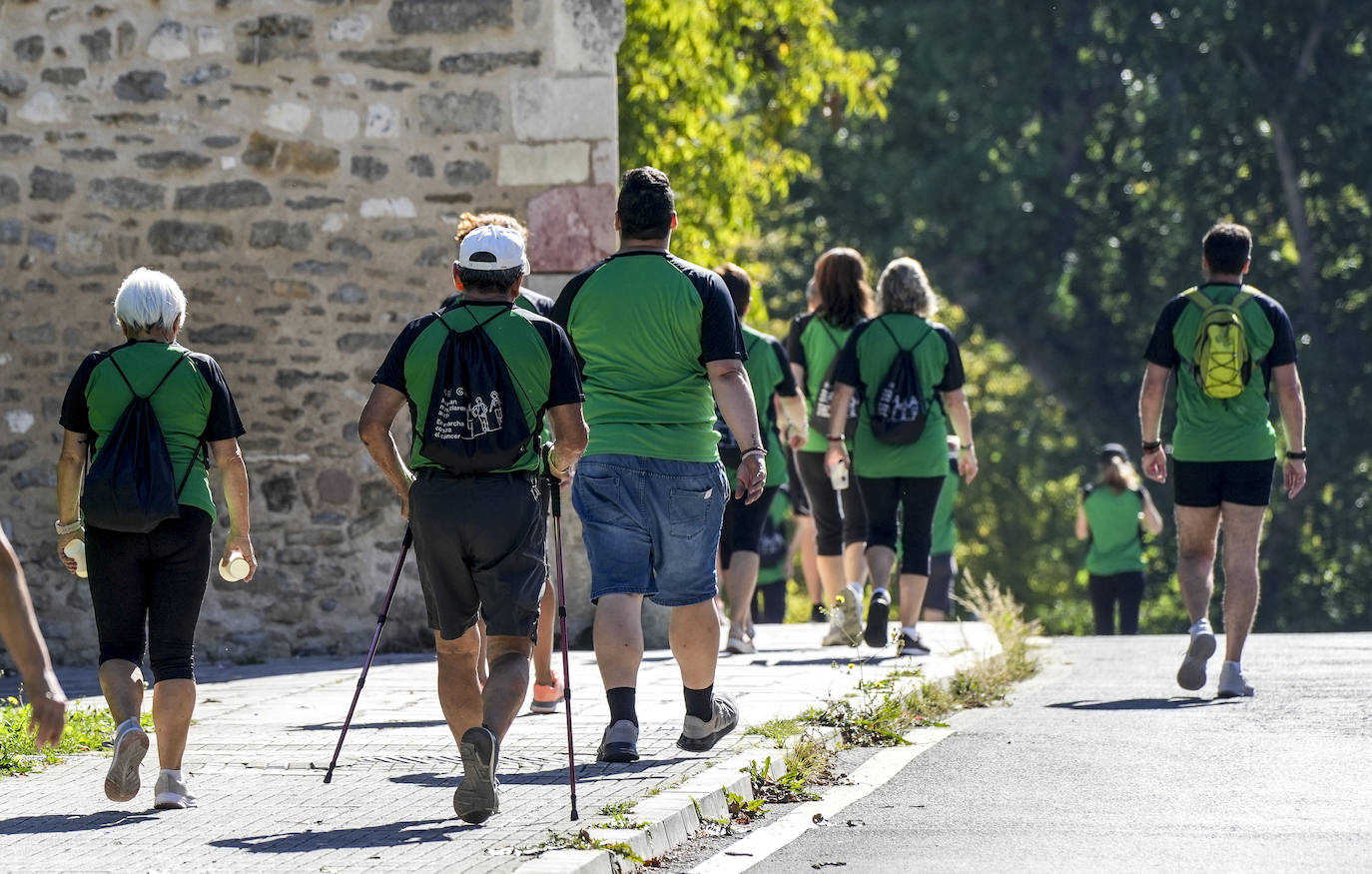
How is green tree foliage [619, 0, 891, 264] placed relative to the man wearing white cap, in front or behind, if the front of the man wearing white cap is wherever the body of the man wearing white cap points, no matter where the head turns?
in front

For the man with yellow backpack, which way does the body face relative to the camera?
away from the camera

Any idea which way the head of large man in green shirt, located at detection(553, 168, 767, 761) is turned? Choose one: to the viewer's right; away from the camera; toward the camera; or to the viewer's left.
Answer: away from the camera

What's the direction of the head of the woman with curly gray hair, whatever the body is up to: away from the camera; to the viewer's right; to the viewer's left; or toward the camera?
away from the camera

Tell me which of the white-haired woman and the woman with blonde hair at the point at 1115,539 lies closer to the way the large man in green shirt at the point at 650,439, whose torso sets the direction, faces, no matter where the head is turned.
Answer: the woman with blonde hair

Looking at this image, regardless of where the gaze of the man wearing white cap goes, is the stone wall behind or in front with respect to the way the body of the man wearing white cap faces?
in front

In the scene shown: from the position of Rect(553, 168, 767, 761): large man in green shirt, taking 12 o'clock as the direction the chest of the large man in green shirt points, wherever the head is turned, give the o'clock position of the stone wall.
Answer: The stone wall is roughly at 11 o'clock from the large man in green shirt.

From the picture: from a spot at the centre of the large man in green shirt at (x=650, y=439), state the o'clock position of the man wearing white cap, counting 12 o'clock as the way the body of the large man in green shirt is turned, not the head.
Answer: The man wearing white cap is roughly at 7 o'clock from the large man in green shirt.

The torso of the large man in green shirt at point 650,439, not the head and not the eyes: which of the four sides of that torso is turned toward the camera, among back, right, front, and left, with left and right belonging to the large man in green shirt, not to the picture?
back

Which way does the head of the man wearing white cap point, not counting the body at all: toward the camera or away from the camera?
away from the camera

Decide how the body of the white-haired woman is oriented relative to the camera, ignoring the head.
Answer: away from the camera

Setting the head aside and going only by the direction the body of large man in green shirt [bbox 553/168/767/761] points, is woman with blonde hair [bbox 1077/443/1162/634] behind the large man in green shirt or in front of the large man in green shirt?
in front

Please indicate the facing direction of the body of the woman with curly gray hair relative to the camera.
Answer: away from the camera

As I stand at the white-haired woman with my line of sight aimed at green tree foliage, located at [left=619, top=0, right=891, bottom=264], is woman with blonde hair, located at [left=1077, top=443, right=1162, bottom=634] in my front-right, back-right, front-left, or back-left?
front-right

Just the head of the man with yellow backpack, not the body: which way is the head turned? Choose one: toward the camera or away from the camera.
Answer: away from the camera
